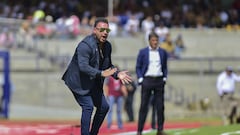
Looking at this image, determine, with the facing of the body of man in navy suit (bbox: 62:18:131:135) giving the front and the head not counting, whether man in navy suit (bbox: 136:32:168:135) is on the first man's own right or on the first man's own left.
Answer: on the first man's own left
